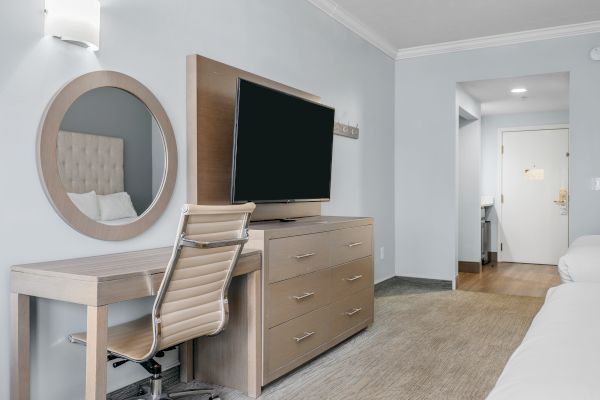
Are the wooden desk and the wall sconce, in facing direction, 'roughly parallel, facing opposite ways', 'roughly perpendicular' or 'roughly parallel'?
roughly parallel

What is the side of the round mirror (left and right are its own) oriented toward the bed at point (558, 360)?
front

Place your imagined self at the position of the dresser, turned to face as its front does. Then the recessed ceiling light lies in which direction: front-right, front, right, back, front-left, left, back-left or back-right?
left

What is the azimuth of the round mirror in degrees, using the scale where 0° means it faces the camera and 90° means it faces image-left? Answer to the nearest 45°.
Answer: approximately 315°

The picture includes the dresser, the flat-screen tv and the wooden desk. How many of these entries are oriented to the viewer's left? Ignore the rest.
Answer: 0

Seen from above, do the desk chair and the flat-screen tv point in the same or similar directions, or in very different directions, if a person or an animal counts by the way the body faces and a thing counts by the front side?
very different directions

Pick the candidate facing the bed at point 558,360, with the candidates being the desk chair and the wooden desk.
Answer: the wooden desk

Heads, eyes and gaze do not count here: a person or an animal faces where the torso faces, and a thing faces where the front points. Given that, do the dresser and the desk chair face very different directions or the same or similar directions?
very different directions

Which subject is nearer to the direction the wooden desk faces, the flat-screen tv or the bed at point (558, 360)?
the bed

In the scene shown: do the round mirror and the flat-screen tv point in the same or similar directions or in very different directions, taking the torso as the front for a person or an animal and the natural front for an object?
same or similar directions

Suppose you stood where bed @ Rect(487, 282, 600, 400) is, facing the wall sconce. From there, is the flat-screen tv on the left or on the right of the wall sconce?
right

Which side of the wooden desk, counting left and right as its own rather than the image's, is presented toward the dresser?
left
